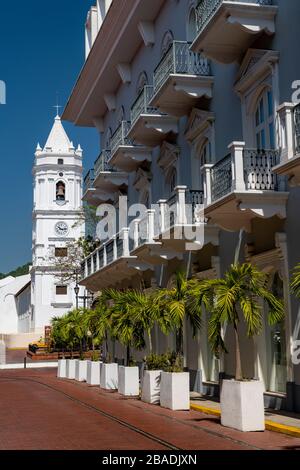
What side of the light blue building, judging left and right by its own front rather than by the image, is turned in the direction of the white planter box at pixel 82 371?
right

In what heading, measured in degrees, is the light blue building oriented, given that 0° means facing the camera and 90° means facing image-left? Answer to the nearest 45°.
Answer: approximately 45°

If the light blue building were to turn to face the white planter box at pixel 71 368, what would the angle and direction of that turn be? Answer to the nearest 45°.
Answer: approximately 90° to its right
